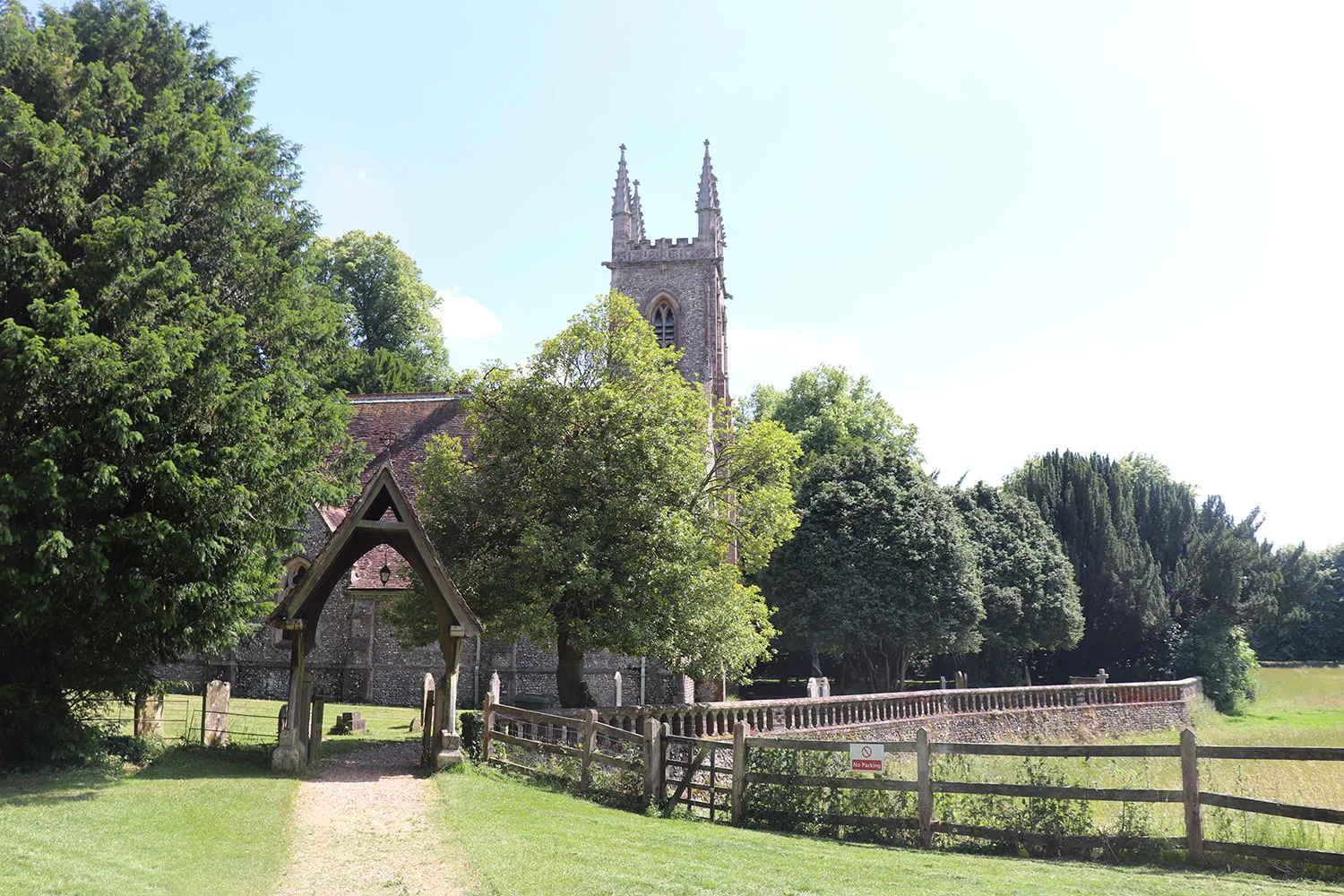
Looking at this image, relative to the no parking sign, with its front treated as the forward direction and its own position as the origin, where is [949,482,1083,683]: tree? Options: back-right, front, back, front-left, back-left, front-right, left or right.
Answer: back

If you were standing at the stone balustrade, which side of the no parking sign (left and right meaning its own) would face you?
back

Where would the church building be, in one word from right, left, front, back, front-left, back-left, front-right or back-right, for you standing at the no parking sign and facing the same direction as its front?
back-right

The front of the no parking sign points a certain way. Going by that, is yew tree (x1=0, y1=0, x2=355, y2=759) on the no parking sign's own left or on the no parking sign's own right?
on the no parking sign's own right

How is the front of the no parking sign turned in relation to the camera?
facing the viewer

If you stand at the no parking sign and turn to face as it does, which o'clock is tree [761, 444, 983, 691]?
The tree is roughly at 6 o'clock from the no parking sign.

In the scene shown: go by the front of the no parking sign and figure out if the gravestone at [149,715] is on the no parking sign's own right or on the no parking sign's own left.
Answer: on the no parking sign's own right

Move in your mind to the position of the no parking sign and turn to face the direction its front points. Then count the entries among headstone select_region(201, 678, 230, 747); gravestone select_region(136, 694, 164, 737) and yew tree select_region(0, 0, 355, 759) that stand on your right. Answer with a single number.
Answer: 3
